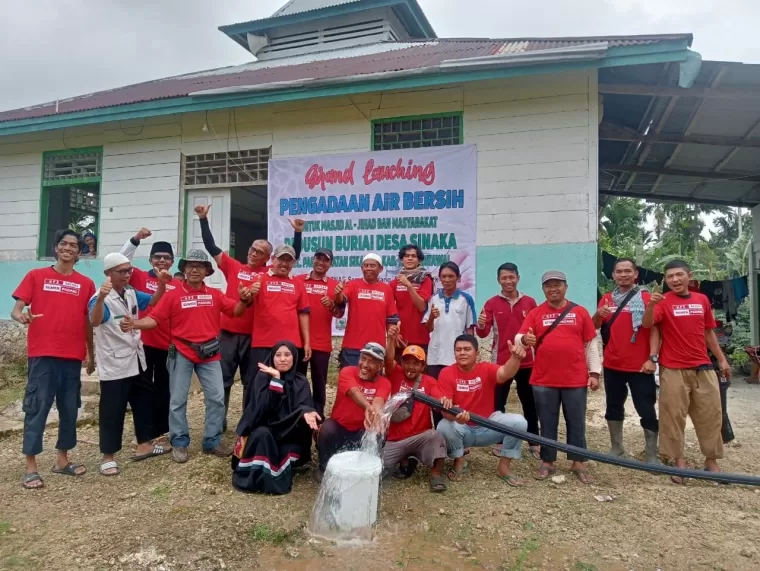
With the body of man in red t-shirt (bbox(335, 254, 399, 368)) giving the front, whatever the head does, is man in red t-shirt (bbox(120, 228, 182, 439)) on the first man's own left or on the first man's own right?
on the first man's own right

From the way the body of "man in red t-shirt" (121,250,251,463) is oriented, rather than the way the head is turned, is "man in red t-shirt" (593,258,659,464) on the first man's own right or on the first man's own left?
on the first man's own left

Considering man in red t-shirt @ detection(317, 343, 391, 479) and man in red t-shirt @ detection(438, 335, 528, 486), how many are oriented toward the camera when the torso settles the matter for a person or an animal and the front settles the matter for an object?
2

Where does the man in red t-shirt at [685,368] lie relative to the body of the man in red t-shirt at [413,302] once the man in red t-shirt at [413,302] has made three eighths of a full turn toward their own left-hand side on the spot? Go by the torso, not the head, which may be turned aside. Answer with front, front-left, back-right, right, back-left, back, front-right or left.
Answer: front-right

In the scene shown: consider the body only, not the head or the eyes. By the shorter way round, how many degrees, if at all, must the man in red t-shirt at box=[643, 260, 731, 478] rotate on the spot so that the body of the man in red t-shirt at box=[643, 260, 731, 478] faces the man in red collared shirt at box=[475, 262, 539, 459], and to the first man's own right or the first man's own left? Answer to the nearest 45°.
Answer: approximately 90° to the first man's own right

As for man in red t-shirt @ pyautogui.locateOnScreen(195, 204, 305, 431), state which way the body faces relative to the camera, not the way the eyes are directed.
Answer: toward the camera

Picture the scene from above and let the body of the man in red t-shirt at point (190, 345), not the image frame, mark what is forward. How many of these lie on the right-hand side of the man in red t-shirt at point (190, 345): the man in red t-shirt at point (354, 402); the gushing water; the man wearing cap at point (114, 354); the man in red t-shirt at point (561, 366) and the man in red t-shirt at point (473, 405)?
1

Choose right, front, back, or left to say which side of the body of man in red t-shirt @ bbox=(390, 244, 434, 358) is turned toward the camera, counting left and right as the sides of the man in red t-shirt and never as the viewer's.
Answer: front

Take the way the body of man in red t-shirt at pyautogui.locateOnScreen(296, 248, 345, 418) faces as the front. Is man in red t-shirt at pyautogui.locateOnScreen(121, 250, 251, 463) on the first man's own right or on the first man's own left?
on the first man's own right

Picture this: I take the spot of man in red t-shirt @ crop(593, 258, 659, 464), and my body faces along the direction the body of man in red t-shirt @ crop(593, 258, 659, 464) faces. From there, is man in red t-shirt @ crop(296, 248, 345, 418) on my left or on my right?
on my right

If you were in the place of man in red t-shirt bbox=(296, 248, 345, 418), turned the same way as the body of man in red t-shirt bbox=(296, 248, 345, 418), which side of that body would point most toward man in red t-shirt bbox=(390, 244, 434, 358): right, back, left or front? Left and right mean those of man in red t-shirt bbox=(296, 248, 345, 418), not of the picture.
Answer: left

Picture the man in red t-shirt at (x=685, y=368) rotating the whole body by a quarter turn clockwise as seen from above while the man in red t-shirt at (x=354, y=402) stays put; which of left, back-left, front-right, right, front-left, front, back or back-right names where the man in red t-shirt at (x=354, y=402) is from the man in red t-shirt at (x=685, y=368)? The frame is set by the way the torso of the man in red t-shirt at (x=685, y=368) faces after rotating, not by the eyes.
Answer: front-left

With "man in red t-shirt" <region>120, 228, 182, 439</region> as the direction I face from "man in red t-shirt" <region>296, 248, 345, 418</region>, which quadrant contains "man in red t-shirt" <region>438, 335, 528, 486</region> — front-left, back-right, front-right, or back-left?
back-left

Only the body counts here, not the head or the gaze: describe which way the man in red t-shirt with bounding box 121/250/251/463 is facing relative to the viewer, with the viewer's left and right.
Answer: facing the viewer
